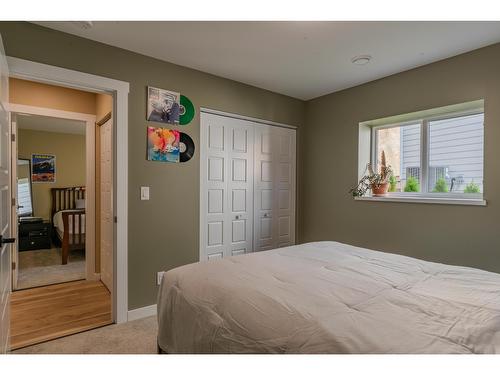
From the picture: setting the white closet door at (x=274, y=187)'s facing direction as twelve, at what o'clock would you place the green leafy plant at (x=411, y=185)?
The green leafy plant is roughly at 11 o'clock from the white closet door.

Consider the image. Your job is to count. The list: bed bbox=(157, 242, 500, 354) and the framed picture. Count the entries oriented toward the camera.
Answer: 1

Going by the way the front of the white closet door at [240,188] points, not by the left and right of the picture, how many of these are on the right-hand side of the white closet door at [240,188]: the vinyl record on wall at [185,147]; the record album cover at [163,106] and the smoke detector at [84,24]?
3

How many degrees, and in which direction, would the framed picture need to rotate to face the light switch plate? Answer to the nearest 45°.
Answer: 0° — it already faces it

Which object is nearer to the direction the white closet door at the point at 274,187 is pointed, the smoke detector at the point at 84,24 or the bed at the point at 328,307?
the bed

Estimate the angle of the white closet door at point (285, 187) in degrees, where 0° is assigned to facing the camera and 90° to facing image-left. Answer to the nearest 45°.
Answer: approximately 315°

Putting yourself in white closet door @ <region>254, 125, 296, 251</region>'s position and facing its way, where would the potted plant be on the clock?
The potted plant is roughly at 11 o'clock from the white closet door.
